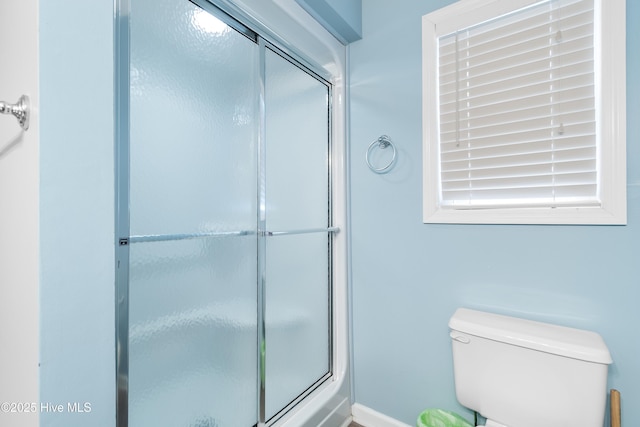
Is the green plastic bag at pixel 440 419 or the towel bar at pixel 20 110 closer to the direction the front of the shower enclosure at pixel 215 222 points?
the green plastic bag

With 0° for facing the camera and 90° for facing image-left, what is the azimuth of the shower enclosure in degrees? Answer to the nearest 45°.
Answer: approximately 315°

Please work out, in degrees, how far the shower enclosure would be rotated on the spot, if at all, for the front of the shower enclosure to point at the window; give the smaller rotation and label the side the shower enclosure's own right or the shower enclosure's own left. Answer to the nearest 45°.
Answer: approximately 45° to the shower enclosure's own left

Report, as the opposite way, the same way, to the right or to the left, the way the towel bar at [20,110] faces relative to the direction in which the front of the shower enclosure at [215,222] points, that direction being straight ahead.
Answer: to the right

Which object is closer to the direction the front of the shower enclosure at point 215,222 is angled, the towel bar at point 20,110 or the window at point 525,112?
the window

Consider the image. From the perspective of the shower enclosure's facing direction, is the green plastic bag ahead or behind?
ahead
